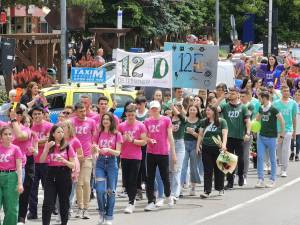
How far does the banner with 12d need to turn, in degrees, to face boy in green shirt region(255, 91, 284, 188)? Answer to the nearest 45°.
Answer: approximately 90° to its left

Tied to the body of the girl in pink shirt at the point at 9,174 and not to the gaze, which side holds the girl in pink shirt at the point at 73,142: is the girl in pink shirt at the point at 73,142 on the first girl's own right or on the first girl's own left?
on the first girl's own left

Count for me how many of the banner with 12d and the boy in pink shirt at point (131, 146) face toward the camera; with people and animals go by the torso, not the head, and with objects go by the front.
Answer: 2

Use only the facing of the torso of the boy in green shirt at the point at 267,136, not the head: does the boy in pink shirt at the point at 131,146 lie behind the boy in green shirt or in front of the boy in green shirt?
in front

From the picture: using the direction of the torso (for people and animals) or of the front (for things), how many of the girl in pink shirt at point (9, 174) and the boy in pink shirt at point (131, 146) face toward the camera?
2

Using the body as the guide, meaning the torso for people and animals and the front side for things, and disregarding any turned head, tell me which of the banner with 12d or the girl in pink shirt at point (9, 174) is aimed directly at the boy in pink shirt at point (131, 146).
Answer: the banner with 12d

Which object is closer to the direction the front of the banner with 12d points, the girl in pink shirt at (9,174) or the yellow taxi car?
the girl in pink shirt
